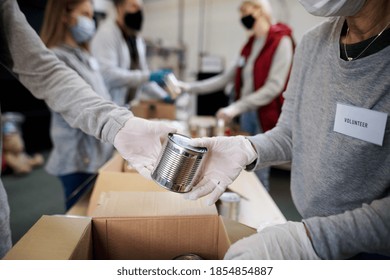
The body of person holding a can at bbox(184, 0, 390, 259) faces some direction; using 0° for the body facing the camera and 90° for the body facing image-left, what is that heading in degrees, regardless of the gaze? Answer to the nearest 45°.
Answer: approximately 45°

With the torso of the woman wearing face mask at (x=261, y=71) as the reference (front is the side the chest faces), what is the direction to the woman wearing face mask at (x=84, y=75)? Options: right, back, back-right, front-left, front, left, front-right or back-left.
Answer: front

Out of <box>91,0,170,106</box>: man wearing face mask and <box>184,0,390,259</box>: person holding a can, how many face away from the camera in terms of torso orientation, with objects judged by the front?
0

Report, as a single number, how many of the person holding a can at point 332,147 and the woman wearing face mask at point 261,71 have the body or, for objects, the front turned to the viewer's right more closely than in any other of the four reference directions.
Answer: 0

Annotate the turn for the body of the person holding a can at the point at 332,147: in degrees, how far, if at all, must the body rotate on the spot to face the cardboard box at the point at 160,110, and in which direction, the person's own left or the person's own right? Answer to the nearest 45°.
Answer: approximately 90° to the person's own right

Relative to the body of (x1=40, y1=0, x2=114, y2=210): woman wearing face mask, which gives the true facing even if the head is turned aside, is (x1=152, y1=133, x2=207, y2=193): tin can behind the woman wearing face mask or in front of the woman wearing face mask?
in front

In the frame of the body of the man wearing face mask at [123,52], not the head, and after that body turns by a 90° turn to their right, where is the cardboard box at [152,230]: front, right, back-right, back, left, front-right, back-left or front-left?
front-left

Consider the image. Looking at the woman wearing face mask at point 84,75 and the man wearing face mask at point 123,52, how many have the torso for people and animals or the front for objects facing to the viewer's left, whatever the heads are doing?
0

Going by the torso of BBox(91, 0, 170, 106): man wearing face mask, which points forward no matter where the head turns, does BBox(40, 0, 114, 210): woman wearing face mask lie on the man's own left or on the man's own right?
on the man's own right

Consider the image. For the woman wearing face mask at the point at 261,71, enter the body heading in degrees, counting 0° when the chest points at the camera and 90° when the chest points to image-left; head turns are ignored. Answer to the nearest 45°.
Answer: approximately 45°

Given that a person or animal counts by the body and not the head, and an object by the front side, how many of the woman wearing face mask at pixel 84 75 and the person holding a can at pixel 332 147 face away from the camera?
0

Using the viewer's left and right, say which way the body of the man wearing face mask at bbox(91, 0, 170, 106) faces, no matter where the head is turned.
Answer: facing the viewer and to the right of the viewer
